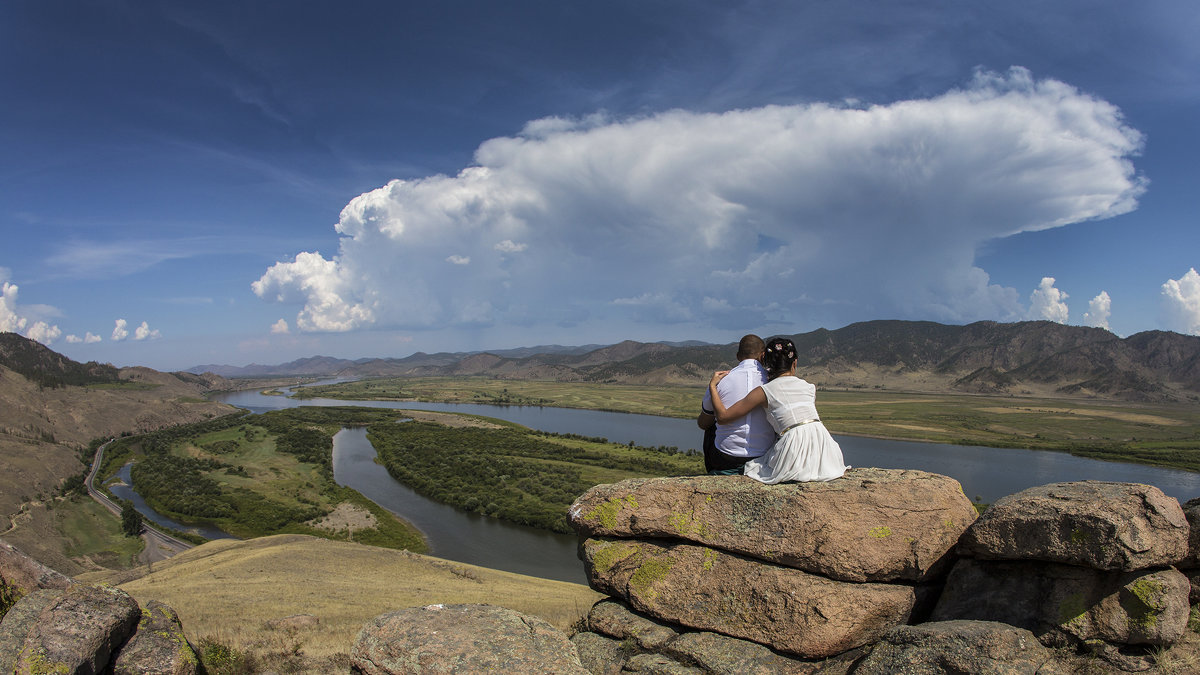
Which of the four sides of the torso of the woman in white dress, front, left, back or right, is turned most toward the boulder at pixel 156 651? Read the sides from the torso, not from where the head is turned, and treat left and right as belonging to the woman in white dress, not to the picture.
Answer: left

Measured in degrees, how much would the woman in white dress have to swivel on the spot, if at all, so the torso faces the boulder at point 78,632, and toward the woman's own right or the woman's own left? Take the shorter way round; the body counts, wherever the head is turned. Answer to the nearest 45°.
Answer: approximately 90° to the woman's own left

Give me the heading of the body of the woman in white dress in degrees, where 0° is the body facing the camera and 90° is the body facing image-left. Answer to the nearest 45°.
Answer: approximately 180°

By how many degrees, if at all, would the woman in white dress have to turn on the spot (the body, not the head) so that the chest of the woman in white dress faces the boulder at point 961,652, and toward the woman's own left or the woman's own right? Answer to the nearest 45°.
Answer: approximately 135° to the woman's own right

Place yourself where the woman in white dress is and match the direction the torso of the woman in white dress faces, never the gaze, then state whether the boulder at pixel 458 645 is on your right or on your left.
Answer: on your left

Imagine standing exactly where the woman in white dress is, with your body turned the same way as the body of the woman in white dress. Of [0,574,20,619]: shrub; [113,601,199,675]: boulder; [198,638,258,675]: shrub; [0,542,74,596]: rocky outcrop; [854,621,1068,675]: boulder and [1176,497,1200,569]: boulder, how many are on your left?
4

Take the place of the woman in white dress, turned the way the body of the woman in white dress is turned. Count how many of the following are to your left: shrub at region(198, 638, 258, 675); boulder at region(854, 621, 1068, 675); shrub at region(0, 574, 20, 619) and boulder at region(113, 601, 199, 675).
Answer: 3

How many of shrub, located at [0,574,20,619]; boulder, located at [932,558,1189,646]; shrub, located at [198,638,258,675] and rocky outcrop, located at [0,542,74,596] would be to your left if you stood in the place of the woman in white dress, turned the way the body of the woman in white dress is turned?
3

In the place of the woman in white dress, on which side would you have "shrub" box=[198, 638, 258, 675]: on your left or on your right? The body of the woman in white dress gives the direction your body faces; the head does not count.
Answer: on your left
